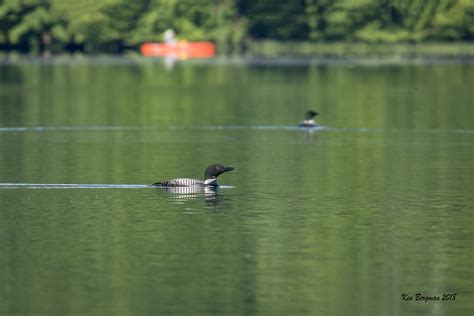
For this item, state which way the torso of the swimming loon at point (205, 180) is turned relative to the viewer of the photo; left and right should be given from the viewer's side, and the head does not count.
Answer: facing to the right of the viewer
